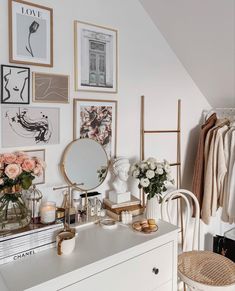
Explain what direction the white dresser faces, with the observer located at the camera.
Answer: facing the viewer and to the right of the viewer

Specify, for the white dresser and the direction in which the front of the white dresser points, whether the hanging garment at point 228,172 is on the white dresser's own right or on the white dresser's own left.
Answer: on the white dresser's own left

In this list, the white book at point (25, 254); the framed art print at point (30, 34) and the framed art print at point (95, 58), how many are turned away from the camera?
0

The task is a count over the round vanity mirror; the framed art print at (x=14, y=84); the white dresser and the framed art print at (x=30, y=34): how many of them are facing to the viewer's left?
0

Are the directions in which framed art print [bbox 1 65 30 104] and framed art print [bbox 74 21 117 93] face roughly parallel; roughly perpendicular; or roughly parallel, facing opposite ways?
roughly parallel

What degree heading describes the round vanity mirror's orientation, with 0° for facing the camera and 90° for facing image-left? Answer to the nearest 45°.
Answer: approximately 315°

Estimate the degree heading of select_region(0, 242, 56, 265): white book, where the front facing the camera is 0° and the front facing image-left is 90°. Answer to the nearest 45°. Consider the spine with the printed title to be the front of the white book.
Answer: approximately 315°

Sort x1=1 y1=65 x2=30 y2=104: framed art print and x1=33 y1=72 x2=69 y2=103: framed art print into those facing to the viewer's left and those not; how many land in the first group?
0
